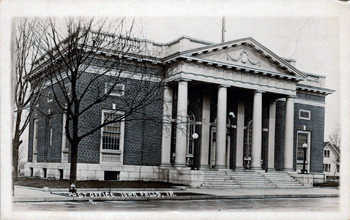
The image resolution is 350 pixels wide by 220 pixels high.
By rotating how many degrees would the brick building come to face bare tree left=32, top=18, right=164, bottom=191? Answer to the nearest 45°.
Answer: approximately 90° to its right

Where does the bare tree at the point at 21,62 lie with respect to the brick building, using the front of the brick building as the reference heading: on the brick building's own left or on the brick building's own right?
on the brick building's own right

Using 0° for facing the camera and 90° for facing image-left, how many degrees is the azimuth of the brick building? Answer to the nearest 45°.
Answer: approximately 315°
